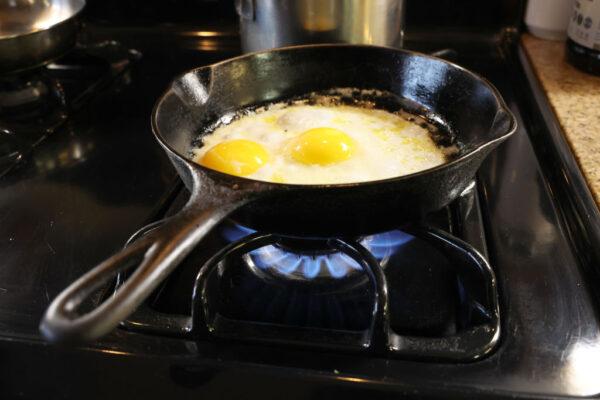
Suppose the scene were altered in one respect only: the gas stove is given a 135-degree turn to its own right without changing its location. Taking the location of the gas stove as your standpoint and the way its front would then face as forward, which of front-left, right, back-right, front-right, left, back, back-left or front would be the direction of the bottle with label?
right

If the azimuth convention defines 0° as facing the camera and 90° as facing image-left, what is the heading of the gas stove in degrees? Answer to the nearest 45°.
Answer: approximately 0°
